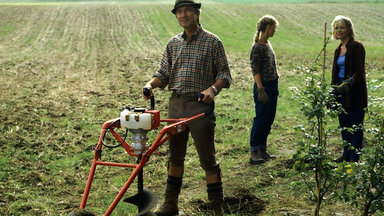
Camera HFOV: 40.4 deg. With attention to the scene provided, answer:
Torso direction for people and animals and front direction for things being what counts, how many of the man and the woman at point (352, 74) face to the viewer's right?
0

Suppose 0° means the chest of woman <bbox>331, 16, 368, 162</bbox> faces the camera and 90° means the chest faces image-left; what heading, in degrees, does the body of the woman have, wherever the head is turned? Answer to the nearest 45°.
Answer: approximately 45°

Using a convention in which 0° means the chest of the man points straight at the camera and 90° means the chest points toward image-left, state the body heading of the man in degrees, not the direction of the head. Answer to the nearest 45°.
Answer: approximately 45°

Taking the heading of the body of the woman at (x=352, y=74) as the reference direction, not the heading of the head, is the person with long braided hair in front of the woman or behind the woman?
in front

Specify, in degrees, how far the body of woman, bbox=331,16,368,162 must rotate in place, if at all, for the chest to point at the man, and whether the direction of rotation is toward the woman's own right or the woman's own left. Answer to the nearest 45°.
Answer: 0° — they already face them
